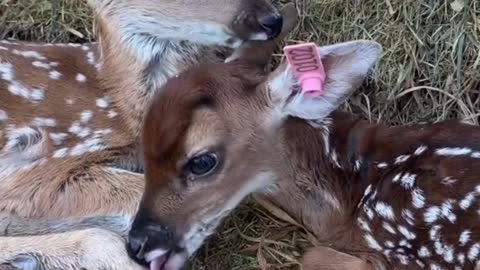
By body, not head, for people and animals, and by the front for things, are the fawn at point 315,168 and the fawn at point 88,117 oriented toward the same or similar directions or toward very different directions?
very different directions

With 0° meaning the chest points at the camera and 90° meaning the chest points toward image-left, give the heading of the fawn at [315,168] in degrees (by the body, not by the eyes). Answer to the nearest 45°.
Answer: approximately 90°

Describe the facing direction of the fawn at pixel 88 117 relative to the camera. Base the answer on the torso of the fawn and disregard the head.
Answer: to the viewer's right

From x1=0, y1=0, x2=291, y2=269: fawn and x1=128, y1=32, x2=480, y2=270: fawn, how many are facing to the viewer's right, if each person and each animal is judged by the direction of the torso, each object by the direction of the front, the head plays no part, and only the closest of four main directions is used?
1

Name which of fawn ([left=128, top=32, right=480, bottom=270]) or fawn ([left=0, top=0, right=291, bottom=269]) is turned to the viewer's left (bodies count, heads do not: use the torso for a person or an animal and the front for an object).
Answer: fawn ([left=128, top=32, right=480, bottom=270])

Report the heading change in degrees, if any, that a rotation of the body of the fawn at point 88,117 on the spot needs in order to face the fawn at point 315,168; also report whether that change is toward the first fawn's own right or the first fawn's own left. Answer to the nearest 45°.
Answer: approximately 45° to the first fawn's own right
